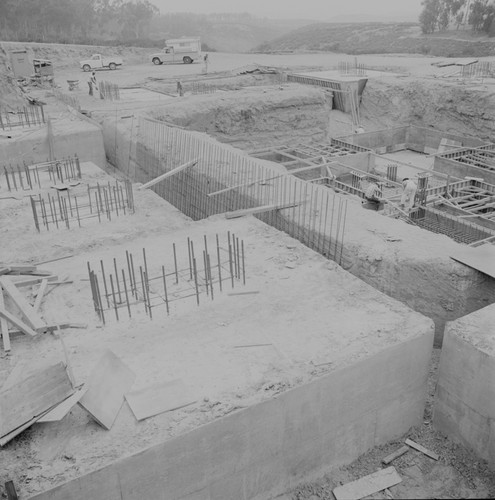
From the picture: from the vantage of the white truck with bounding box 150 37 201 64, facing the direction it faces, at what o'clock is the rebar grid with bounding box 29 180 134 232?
The rebar grid is roughly at 9 o'clock from the white truck.

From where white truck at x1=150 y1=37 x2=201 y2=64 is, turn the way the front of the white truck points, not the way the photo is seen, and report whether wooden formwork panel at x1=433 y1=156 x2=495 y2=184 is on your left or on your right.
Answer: on your left

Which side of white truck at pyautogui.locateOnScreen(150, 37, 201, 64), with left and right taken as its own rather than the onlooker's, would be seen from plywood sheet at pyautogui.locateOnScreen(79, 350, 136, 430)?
left

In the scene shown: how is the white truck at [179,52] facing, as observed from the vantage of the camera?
facing to the left of the viewer

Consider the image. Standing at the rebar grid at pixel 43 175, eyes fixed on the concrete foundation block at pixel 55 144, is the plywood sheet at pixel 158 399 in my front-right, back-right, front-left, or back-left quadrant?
back-right

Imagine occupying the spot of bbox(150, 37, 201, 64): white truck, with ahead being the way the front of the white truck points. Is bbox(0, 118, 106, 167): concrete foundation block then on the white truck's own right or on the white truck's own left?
on the white truck's own left

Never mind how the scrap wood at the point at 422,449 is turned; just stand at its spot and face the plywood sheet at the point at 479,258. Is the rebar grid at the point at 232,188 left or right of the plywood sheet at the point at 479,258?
left

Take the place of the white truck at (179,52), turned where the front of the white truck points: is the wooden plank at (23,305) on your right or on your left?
on your left

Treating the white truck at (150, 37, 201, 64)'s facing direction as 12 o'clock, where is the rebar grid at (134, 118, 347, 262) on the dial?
The rebar grid is roughly at 9 o'clock from the white truck.
